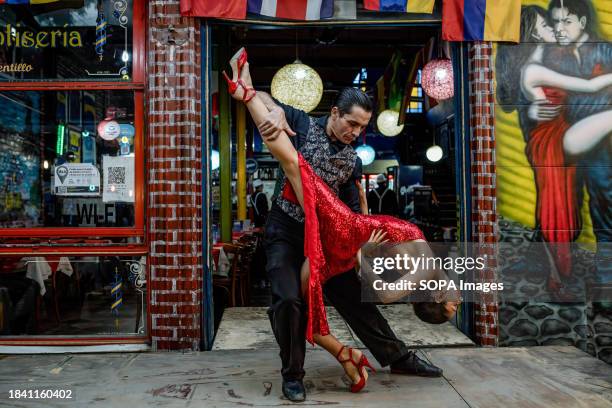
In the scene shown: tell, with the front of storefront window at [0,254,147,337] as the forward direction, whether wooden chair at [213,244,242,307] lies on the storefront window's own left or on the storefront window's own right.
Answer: on the storefront window's own left

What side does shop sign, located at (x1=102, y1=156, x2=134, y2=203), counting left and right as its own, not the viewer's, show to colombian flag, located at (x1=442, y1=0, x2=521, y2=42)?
left

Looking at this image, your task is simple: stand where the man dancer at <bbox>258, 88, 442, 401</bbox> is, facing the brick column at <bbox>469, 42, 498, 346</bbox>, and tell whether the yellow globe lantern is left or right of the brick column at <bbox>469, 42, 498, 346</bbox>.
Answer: left

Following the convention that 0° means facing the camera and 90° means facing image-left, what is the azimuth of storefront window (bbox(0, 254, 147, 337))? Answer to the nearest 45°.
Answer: approximately 0°
